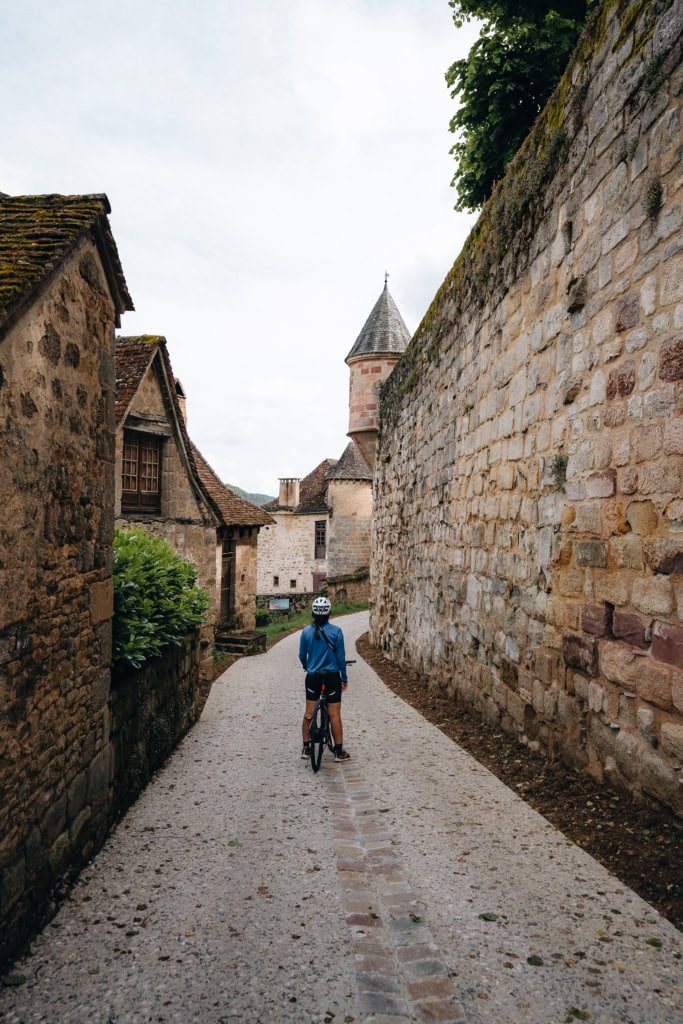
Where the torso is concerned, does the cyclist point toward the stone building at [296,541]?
yes

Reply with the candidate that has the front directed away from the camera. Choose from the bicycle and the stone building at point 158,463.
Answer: the bicycle

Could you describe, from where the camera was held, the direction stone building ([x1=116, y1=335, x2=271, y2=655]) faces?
facing the viewer and to the right of the viewer

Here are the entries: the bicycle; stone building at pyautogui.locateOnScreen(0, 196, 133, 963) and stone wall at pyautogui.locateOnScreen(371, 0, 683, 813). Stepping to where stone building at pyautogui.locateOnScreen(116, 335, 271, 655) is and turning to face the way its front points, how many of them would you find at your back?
0

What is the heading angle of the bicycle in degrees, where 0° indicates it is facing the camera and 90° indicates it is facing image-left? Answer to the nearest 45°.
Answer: approximately 180°

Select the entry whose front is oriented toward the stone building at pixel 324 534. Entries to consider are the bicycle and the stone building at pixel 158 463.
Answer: the bicycle

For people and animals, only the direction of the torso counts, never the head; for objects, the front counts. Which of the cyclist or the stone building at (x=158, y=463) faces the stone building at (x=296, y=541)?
the cyclist

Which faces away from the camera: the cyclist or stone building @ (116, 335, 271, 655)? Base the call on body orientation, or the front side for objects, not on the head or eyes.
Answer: the cyclist

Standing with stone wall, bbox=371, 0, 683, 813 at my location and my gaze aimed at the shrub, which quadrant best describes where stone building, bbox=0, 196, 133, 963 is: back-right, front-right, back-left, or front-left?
front-left

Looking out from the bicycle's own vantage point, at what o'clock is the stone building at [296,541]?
The stone building is roughly at 12 o'clock from the bicycle.

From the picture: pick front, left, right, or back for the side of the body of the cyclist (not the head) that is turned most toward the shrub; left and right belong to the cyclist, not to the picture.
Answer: left

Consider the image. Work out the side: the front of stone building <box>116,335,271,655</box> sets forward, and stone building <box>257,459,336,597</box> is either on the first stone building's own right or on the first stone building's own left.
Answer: on the first stone building's own left

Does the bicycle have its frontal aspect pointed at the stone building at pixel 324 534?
yes

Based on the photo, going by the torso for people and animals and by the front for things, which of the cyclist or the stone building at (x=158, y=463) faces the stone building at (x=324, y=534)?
the cyclist

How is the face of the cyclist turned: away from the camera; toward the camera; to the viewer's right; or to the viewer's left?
away from the camera

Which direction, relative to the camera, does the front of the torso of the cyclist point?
away from the camera

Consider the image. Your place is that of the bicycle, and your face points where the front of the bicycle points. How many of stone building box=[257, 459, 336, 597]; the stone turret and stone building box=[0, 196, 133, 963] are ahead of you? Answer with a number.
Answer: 2

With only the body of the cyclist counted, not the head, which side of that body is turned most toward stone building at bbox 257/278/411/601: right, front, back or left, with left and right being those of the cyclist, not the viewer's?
front

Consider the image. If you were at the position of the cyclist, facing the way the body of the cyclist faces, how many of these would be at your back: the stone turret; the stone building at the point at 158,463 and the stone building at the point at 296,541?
0
